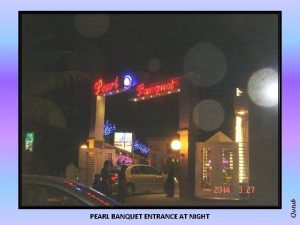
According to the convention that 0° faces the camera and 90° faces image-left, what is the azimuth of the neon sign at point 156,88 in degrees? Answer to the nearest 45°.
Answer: approximately 0°

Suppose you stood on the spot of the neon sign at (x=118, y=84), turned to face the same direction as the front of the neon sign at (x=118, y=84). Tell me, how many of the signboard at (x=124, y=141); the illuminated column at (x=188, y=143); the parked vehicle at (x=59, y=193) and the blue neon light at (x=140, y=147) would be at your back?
2

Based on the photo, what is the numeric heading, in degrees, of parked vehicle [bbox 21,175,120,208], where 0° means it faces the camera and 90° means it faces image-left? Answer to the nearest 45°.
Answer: approximately 270°

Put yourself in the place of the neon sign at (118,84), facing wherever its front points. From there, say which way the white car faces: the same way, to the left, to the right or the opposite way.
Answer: to the left

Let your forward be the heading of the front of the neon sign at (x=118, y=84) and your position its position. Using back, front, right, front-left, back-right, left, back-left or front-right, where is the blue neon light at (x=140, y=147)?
back

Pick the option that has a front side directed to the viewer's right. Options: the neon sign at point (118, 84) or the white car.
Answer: the white car

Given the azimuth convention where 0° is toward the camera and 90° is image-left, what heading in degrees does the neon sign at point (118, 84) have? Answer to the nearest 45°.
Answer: approximately 0°

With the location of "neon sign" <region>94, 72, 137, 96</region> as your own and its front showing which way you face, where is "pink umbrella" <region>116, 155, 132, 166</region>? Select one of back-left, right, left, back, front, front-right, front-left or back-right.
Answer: back

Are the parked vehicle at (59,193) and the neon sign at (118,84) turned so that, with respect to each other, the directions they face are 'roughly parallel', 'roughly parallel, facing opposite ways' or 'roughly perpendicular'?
roughly perpendicular

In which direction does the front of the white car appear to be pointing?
to the viewer's right

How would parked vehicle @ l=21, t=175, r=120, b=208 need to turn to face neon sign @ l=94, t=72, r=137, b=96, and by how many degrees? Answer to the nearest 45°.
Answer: approximately 90° to its left
